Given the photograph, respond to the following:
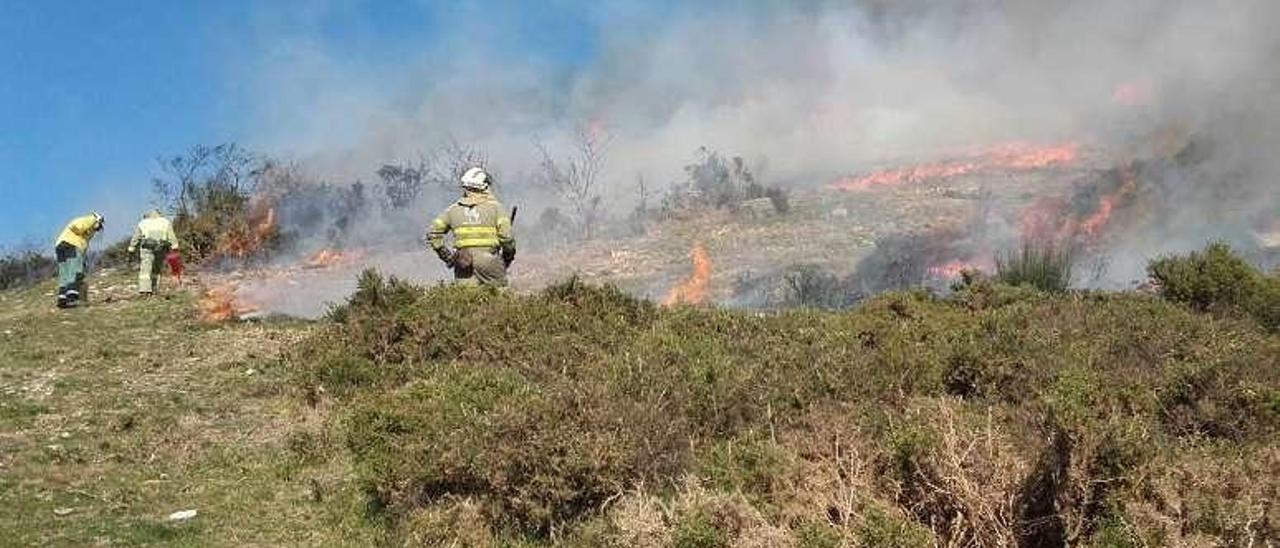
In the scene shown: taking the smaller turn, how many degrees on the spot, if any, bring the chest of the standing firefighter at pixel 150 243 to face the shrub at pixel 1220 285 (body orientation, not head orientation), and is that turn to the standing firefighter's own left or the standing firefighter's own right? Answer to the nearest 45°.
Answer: approximately 135° to the standing firefighter's own right

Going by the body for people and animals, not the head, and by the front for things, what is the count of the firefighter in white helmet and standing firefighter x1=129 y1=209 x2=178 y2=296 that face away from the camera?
2

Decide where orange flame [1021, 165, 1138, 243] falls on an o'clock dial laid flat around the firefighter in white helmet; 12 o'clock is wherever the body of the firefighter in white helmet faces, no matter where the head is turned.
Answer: The orange flame is roughly at 2 o'clock from the firefighter in white helmet.

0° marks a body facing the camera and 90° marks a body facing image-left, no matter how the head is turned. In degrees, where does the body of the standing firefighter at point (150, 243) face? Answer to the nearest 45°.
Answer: approximately 180°

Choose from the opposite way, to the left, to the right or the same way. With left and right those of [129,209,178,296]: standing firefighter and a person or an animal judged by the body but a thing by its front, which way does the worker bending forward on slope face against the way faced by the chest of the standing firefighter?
to the right

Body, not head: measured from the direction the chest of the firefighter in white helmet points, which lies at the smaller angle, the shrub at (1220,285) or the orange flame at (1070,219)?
the orange flame

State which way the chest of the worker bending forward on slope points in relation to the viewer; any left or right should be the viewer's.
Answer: facing to the right of the viewer

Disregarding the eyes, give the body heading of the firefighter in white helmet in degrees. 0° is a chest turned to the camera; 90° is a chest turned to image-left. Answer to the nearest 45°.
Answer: approximately 180°
